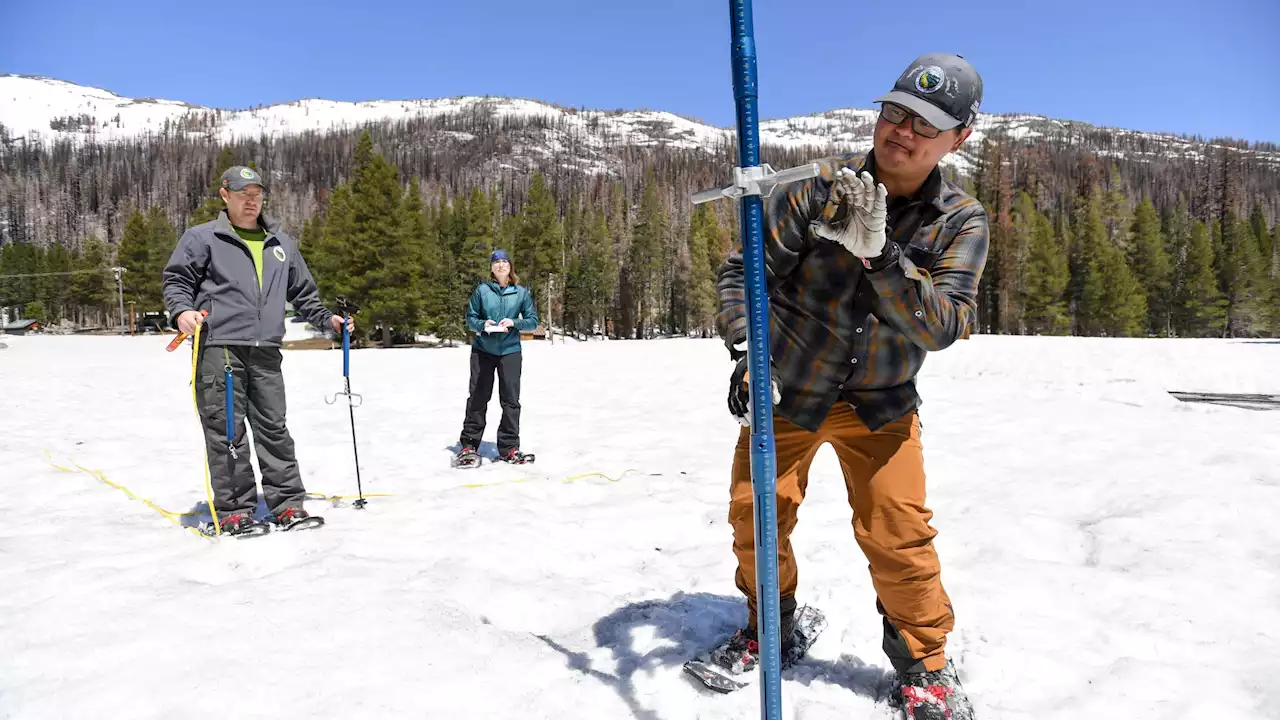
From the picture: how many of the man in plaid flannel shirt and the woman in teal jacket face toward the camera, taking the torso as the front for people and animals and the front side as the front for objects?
2

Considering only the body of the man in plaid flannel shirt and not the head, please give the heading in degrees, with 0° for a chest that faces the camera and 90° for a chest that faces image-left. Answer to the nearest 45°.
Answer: approximately 0°

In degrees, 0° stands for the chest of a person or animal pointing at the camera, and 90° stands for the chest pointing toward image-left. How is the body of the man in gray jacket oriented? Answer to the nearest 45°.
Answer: approximately 315°

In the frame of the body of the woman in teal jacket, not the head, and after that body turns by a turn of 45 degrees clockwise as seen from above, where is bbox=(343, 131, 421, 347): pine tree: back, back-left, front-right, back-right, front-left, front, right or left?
back-right

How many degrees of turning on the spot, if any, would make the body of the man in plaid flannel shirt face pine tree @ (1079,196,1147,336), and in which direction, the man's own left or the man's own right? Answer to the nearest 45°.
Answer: approximately 180°

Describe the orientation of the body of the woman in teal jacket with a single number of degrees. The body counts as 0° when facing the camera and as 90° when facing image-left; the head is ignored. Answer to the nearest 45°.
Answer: approximately 0°

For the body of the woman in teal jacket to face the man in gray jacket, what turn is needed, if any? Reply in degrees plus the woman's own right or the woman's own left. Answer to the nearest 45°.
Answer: approximately 45° to the woman's own right

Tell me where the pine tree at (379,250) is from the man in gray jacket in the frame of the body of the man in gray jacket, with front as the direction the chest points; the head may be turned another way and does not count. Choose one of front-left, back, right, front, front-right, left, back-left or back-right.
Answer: back-left

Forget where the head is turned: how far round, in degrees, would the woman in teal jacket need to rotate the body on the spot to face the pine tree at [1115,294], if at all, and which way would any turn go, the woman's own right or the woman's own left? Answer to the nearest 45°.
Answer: approximately 135° to the woman's own left
